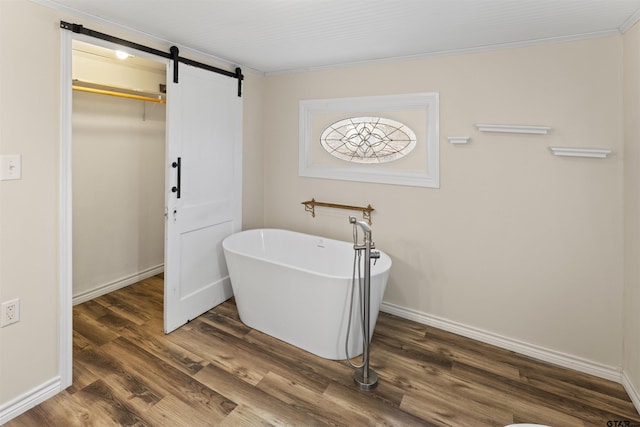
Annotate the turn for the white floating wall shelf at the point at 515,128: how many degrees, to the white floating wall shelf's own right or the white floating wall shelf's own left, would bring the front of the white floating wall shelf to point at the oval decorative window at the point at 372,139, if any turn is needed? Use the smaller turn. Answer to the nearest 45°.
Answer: approximately 90° to the white floating wall shelf's own right

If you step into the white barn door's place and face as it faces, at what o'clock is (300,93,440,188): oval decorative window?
The oval decorative window is roughly at 11 o'clock from the white barn door.

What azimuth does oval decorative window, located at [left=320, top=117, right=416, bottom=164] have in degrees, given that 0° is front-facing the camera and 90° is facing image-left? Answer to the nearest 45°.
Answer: approximately 0°

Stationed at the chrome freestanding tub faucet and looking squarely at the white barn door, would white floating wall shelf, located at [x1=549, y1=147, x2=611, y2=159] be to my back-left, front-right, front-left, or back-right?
back-right

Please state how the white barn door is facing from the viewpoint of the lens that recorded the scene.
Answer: facing the viewer and to the right of the viewer

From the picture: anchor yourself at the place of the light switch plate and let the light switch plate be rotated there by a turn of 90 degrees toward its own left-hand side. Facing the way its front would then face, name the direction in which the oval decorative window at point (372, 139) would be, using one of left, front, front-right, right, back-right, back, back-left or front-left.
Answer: front

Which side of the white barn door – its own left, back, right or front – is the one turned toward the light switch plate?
right

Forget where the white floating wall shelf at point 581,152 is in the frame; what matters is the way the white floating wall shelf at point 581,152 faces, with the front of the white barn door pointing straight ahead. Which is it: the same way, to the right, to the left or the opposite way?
to the right

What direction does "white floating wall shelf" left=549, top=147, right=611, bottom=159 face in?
toward the camera

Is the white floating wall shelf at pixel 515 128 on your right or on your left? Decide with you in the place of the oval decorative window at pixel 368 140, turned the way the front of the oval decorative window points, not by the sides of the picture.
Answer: on your left

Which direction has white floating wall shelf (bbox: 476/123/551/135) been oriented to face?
toward the camera

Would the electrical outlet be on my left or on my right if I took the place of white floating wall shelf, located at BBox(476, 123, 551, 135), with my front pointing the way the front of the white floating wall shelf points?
on my right

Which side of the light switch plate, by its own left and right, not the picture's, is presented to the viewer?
front
